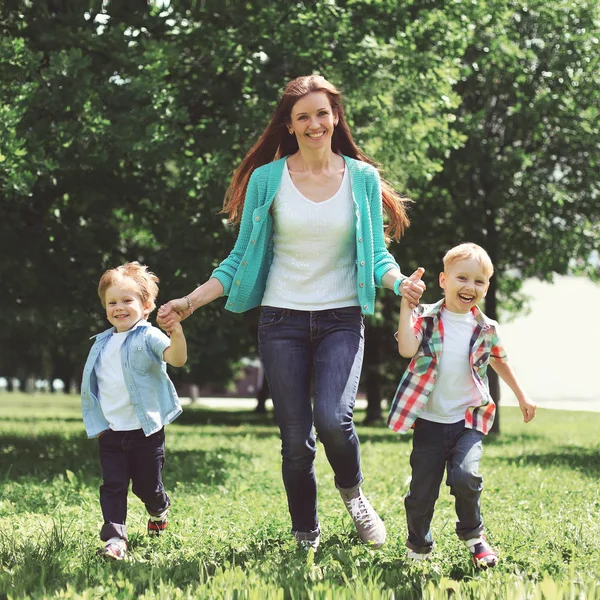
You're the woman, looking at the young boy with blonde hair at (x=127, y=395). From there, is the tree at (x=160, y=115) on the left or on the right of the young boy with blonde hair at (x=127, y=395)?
right

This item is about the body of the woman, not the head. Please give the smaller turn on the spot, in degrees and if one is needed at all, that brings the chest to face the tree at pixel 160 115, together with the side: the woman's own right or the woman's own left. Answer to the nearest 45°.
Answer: approximately 180°

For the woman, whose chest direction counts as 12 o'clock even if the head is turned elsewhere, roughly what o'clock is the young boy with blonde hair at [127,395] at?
The young boy with blonde hair is roughly at 4 o'clock from the woman.

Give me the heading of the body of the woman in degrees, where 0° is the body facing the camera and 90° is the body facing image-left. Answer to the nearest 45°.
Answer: approximately 0°
